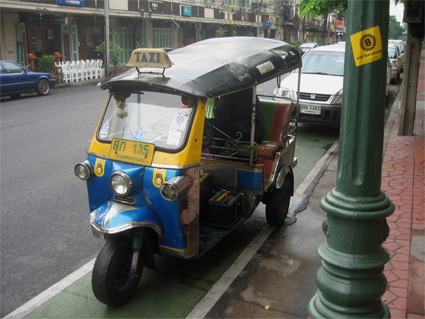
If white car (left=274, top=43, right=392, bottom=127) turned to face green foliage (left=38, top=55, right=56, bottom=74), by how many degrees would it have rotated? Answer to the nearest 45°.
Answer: approximately 90° to its right

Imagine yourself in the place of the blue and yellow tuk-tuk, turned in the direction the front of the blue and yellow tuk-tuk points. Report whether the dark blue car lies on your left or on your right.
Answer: on your right

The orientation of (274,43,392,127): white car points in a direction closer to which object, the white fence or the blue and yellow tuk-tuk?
the blue and yellow tuk-tuk

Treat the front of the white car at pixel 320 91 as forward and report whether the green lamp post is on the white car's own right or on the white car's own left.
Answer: on the white car's own left

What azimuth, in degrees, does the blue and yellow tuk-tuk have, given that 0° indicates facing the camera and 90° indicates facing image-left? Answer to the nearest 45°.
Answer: approximately 45°

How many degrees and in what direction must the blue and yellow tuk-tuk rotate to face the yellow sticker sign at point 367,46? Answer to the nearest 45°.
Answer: approximately 90° to its left

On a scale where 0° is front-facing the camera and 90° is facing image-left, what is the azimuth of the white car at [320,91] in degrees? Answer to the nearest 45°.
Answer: approximately 45°
